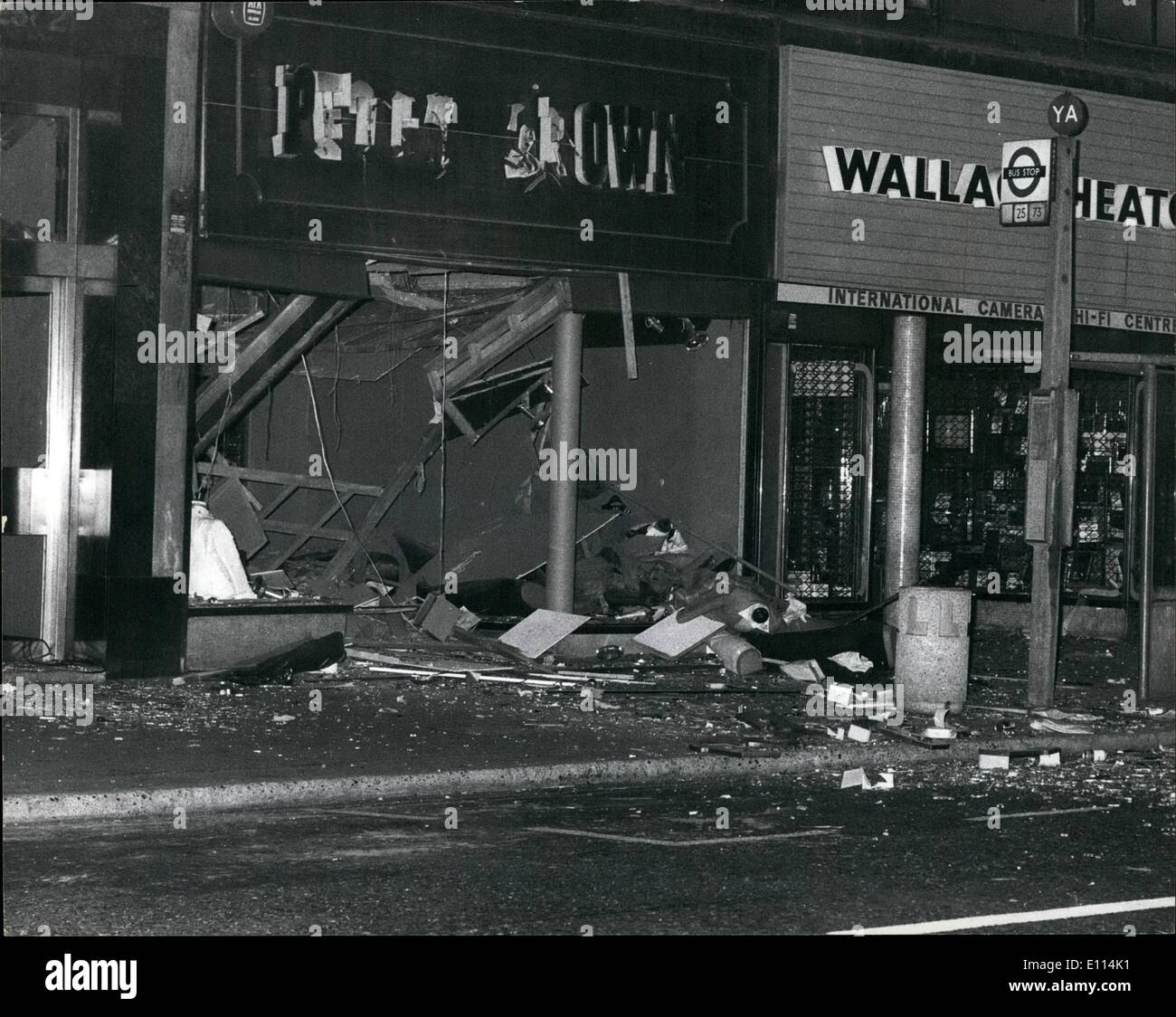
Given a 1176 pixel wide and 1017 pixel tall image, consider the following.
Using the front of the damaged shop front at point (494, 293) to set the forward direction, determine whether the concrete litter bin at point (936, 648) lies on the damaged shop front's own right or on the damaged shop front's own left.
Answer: on the damaged shop front's own left

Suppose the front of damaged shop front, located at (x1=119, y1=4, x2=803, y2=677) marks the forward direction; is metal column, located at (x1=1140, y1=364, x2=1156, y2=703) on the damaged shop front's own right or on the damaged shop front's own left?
on the damaged shop front's own left

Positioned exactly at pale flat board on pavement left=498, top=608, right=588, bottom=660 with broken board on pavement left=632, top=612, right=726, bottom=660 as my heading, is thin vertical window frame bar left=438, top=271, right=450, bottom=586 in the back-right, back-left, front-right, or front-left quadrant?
back-left

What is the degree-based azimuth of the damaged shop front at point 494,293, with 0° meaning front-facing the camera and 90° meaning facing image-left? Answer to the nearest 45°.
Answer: approximately 0°

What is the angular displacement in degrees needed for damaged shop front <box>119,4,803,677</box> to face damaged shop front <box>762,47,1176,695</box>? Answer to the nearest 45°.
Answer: approximately 90° to its left

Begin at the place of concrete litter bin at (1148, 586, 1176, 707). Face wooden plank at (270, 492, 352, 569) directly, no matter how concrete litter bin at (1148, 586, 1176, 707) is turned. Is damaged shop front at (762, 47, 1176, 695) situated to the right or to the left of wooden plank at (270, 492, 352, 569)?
right

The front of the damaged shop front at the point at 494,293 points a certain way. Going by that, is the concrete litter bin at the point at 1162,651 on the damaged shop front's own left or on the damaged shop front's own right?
on the damaged shop front's own left

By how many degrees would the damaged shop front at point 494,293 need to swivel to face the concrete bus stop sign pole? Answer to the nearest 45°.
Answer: approximately 45° to its left
